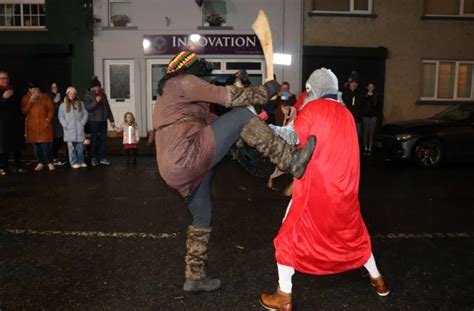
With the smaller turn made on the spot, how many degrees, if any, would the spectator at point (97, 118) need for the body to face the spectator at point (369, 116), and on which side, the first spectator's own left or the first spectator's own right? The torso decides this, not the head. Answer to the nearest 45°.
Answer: approximately 90° to the first spectator's own left

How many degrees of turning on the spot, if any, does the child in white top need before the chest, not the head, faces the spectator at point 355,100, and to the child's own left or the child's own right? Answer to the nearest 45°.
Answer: approximately 90° to the child's own left

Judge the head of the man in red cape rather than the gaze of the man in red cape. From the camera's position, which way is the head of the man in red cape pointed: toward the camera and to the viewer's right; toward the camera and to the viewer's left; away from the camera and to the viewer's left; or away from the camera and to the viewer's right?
away from the camera and to the viewer's left

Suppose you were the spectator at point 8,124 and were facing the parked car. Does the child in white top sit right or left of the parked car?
left

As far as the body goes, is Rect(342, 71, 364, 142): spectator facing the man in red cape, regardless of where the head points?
yes

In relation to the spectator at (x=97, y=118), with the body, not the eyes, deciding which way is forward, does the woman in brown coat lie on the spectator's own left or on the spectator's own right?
on the spectator's own right

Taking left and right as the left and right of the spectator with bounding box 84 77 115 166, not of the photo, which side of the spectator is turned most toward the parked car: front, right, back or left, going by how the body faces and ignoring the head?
left

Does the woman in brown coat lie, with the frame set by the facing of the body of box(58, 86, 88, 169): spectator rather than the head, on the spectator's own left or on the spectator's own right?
on the spectator's own right

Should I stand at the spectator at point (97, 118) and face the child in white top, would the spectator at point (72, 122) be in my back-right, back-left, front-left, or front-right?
back-right
